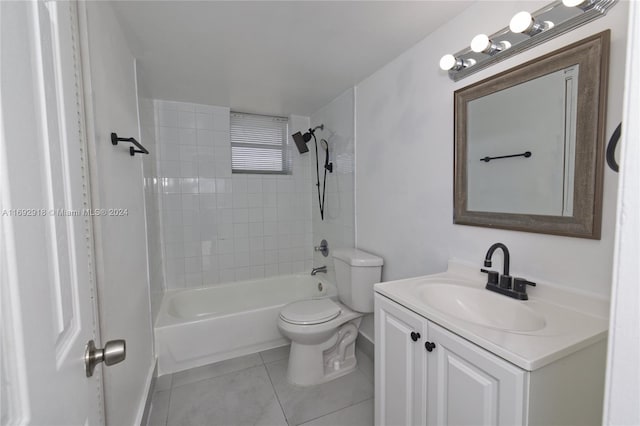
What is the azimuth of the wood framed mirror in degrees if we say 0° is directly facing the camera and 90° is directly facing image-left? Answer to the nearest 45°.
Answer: approximately 45°

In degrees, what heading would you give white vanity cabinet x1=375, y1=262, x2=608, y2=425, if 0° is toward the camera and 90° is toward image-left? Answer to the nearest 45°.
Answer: approximately 45°

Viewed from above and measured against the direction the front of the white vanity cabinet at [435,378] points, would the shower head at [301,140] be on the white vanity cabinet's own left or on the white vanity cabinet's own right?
on the white vanity cabinet's own right

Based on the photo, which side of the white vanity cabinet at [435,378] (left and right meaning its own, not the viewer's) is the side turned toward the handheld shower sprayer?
right

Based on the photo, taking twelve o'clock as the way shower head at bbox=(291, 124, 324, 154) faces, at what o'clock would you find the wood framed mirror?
The wood framed mirror is roughly at 8 o'clock from the shower head.

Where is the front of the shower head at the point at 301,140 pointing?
to the viewer's left

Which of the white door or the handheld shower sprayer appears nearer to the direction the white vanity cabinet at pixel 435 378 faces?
the white door

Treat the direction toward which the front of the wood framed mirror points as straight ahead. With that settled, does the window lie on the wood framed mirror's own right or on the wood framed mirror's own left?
on the wood framed mirror's own right
